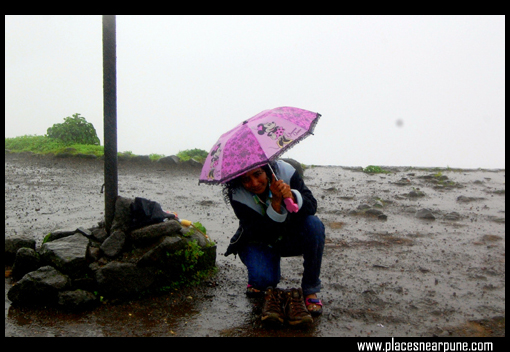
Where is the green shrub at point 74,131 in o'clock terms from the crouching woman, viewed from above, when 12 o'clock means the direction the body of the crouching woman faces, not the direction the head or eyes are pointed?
The green shrub is roughly at 5 o'clock from the crouching woman.

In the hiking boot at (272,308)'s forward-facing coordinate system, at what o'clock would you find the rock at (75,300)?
The rock is roughly at 3 o'clock from the hiking boot.

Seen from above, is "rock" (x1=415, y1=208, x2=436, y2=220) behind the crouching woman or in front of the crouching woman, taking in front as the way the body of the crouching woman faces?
behind

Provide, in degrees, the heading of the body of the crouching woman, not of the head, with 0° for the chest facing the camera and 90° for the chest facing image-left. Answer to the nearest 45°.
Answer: approximately 0°

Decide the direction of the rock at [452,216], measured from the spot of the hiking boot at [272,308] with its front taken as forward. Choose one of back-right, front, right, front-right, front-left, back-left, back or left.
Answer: back-left

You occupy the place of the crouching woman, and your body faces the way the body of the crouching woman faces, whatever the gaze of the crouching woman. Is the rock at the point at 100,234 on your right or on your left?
on your right

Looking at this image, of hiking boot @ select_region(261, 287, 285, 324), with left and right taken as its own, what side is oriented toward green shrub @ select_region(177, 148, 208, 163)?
back

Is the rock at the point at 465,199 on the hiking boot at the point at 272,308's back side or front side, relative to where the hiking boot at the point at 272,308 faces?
on the back side

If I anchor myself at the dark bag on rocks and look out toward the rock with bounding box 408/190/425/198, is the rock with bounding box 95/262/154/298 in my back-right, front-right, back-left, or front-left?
back-right

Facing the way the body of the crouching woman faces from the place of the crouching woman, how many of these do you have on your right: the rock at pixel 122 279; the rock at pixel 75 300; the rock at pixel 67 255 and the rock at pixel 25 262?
4

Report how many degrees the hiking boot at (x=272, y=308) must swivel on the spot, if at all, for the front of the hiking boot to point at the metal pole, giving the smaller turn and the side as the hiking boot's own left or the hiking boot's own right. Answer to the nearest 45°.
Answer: approximately 135° to the hiking boot's own right
